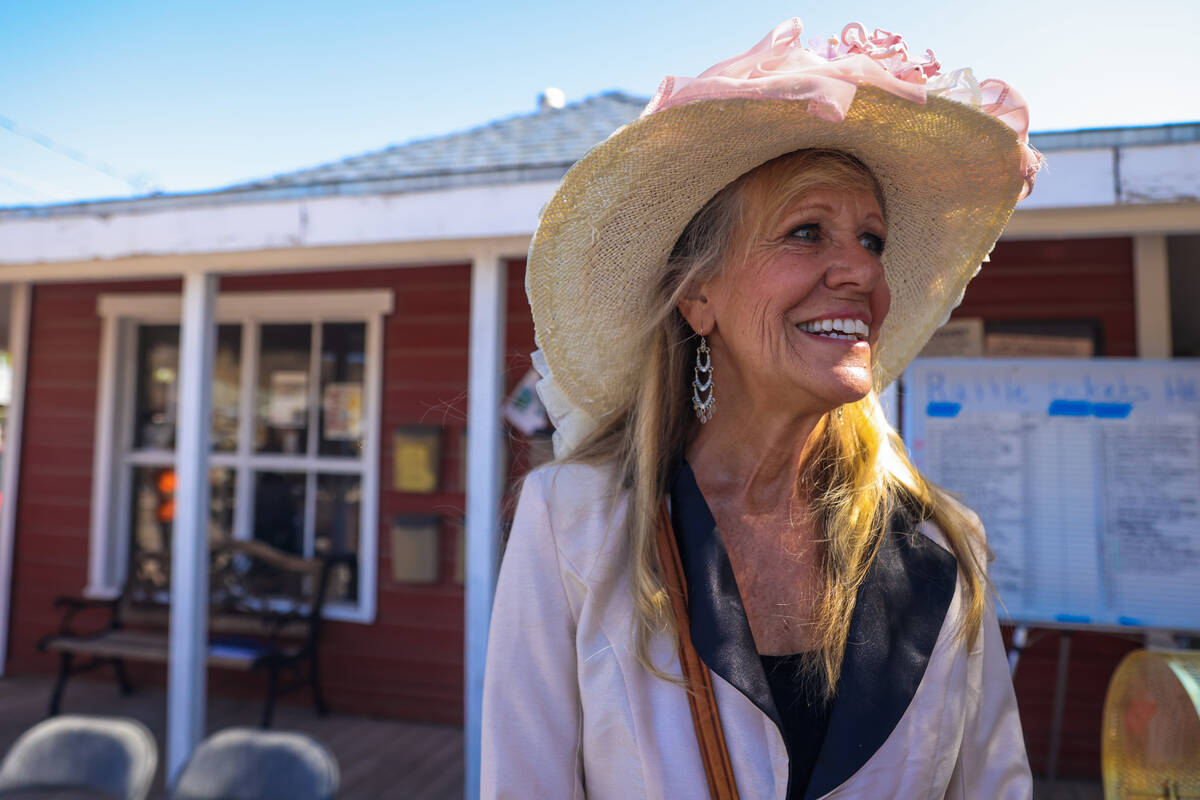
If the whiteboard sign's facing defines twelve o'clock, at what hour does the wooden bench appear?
The wooden bench is roughly at 3 o'clock from the whiteboard sign.

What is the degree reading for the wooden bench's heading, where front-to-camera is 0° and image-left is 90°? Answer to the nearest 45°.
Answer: approximately 45°

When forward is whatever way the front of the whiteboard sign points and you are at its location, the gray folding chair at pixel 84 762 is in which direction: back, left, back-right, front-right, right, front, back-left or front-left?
front-right

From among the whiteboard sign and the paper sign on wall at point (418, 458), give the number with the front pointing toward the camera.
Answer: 2

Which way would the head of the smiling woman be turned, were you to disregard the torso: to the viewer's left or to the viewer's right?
to the viewer's right

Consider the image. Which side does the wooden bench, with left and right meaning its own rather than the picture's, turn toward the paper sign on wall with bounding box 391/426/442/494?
left

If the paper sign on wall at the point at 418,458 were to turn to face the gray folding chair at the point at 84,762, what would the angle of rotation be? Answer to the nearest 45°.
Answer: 0° — it already faces it

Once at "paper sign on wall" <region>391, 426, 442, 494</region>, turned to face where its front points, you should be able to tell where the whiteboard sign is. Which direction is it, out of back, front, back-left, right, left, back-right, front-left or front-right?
front-left

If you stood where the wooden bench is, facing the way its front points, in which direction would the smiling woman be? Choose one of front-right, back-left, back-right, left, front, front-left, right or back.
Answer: front-left

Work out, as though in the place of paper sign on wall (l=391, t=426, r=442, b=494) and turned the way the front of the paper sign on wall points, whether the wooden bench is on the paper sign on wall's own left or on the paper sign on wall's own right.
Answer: on the paper sign on wall's own right
